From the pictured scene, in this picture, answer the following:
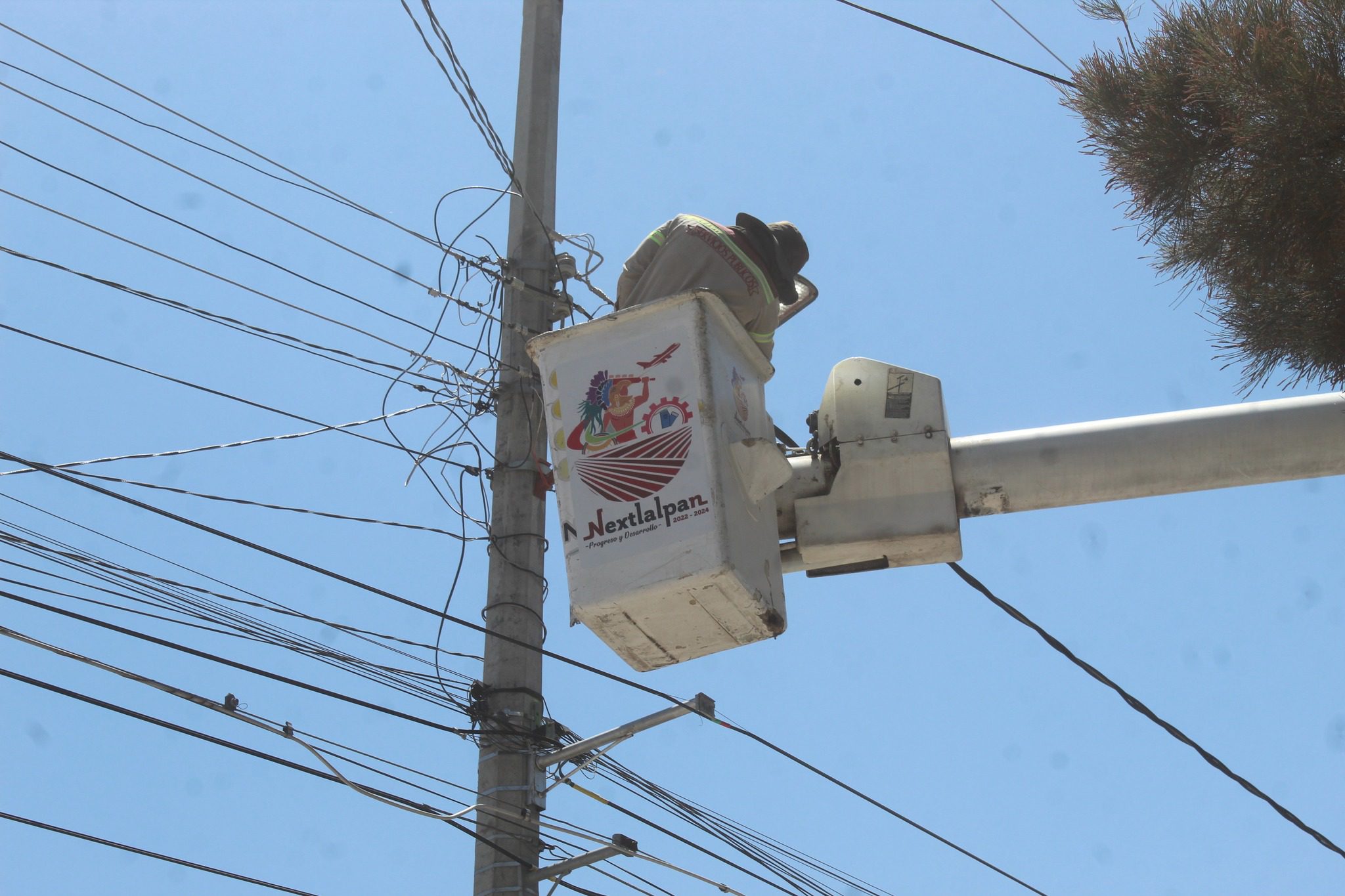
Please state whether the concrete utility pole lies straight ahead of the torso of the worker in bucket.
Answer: no

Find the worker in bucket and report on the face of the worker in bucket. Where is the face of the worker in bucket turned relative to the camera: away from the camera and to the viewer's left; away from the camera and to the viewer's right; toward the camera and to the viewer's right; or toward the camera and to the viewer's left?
away from the camera and to the viewer's right

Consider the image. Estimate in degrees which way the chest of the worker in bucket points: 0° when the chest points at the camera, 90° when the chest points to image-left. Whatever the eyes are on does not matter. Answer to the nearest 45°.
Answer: approximately 225°
